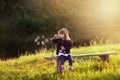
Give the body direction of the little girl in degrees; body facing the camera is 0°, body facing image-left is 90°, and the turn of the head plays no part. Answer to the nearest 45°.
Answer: approximately 0°
